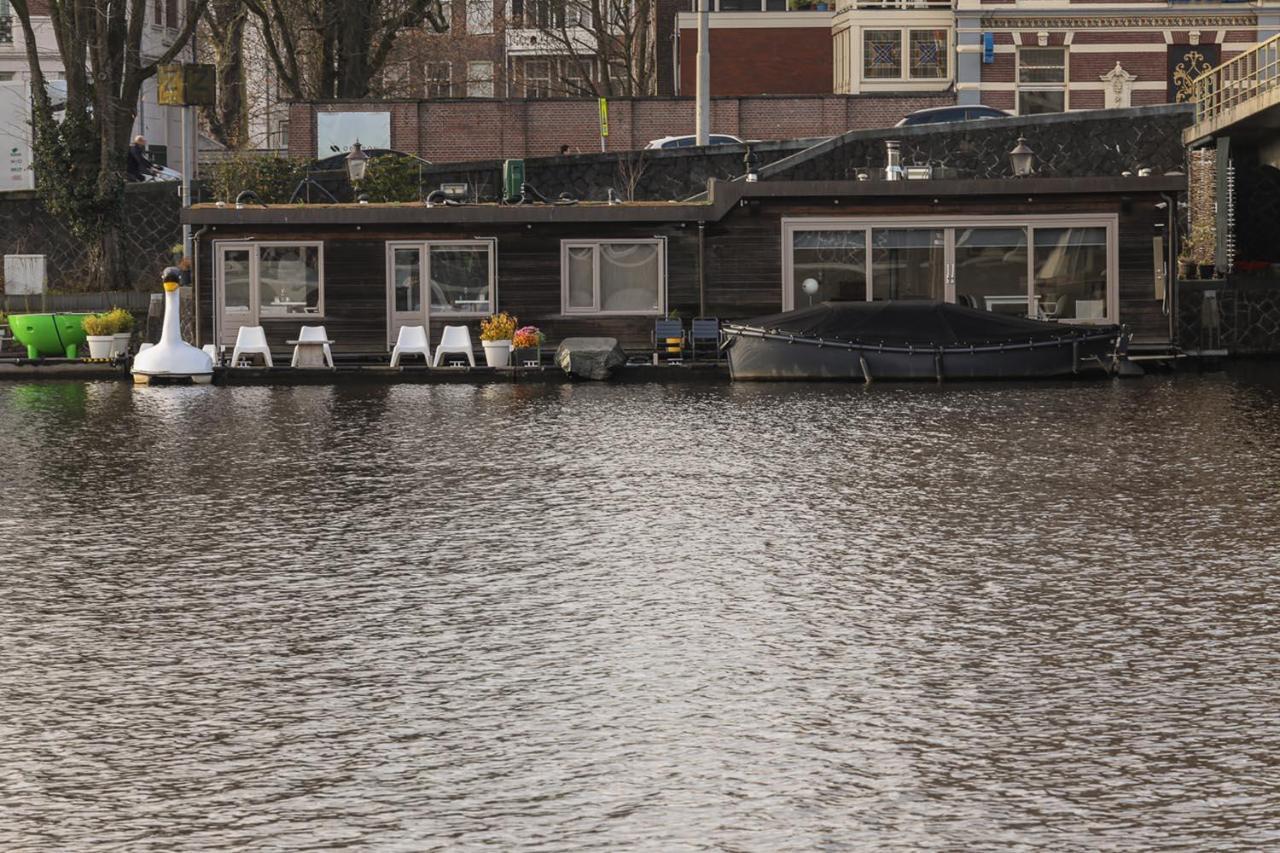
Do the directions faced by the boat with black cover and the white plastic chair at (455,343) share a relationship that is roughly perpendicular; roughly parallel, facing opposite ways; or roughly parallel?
roughly perpendicular

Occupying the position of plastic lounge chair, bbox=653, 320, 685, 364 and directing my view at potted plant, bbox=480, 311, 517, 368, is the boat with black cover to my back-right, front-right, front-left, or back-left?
back-left

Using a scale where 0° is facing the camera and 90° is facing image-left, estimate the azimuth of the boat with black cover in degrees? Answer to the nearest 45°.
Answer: approximately 90°

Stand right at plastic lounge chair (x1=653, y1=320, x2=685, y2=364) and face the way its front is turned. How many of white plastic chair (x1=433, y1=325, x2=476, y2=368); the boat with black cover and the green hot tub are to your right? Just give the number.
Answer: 2

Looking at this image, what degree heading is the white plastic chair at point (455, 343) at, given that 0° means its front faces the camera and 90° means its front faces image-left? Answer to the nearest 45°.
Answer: approximately 0°

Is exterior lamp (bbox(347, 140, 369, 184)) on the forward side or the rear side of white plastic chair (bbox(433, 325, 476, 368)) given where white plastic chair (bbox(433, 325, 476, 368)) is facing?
on the rear side

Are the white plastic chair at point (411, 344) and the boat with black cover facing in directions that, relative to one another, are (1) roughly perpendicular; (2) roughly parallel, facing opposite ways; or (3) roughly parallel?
roughly perpendicular

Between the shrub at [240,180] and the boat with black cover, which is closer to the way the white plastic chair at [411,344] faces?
the boat with black cover

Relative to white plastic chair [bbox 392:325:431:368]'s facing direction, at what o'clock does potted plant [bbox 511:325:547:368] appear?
The potted plant is roughly at 10 o'clock from the white plastic chair.
